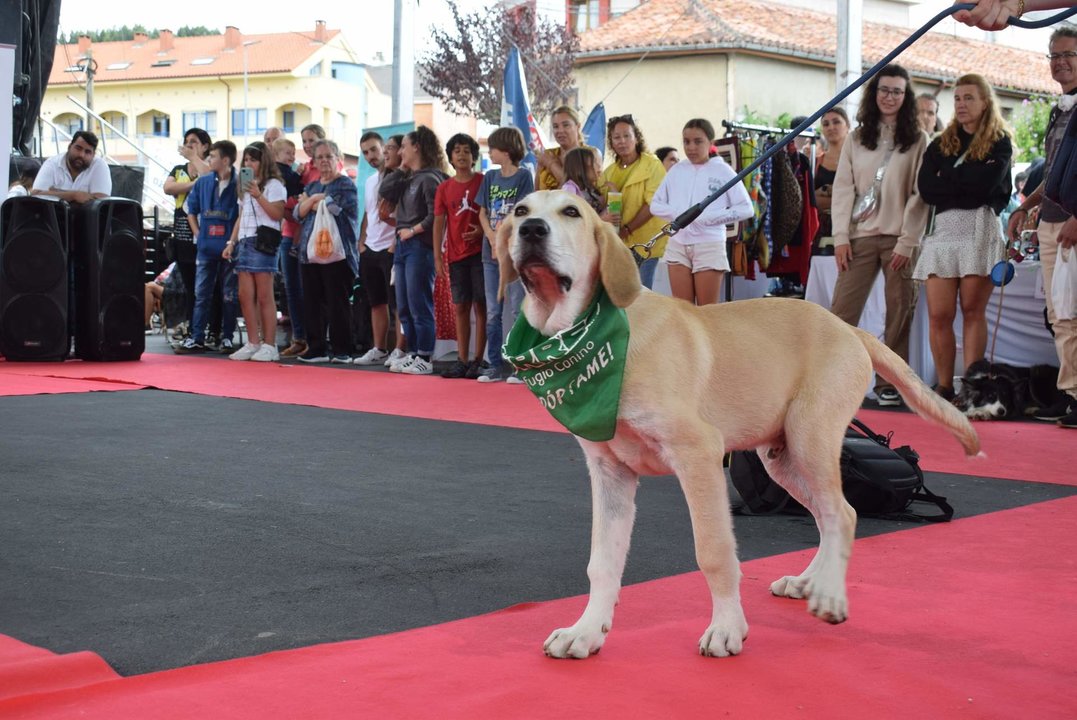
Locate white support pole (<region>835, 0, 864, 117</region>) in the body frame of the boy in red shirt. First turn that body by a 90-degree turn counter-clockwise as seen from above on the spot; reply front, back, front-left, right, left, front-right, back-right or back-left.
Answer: front-left

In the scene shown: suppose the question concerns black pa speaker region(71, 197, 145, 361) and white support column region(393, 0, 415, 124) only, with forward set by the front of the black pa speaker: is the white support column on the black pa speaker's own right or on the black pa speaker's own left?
on the black pa speaker's own left

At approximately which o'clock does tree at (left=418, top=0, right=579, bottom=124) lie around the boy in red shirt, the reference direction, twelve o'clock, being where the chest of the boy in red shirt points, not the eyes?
The tree is roughly at 6 o'clock from the boy in red shirt.

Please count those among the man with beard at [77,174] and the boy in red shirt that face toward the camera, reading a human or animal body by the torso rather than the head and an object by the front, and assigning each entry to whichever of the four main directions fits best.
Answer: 2

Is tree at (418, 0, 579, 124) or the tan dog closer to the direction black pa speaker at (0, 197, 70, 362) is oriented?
the tan dog
